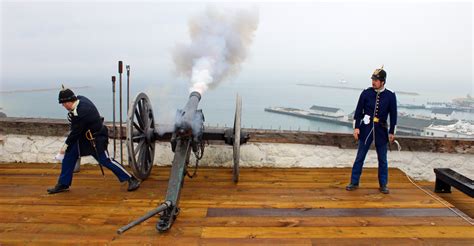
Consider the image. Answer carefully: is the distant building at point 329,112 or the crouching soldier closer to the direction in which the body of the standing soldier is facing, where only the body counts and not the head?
the crouching soldier

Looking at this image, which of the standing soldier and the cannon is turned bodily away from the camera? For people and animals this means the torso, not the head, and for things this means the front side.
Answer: the cannon

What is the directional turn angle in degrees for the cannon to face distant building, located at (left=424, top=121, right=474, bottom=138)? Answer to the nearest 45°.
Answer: approximately 90° to its right

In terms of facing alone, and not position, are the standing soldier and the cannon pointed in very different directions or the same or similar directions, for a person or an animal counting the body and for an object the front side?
very different directions

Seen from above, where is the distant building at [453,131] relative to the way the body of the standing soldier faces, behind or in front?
behind

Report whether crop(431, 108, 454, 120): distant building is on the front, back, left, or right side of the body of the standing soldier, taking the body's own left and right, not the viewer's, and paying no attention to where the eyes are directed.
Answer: back

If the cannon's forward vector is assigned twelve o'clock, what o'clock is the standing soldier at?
The standing soldier is roughly at 3 o'clock from the cannon.

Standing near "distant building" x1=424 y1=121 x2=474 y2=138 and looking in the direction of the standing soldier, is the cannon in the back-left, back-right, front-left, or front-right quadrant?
front-right

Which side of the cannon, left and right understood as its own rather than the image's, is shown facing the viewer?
back

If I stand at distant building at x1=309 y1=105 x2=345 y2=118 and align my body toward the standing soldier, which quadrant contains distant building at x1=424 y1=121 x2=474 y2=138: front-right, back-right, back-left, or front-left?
front-left

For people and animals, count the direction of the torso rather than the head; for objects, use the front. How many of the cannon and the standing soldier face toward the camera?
1

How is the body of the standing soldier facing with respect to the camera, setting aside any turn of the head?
toward the camera
